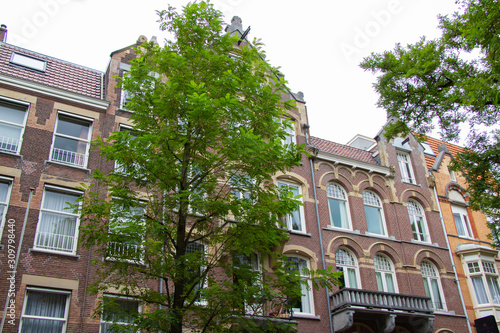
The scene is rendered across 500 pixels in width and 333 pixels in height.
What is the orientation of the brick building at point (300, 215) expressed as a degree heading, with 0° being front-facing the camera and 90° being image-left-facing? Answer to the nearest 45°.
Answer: approximately 315°

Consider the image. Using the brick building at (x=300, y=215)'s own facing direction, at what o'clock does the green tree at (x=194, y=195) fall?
The green tree is roughly at 2 o'clock from the brick building.
